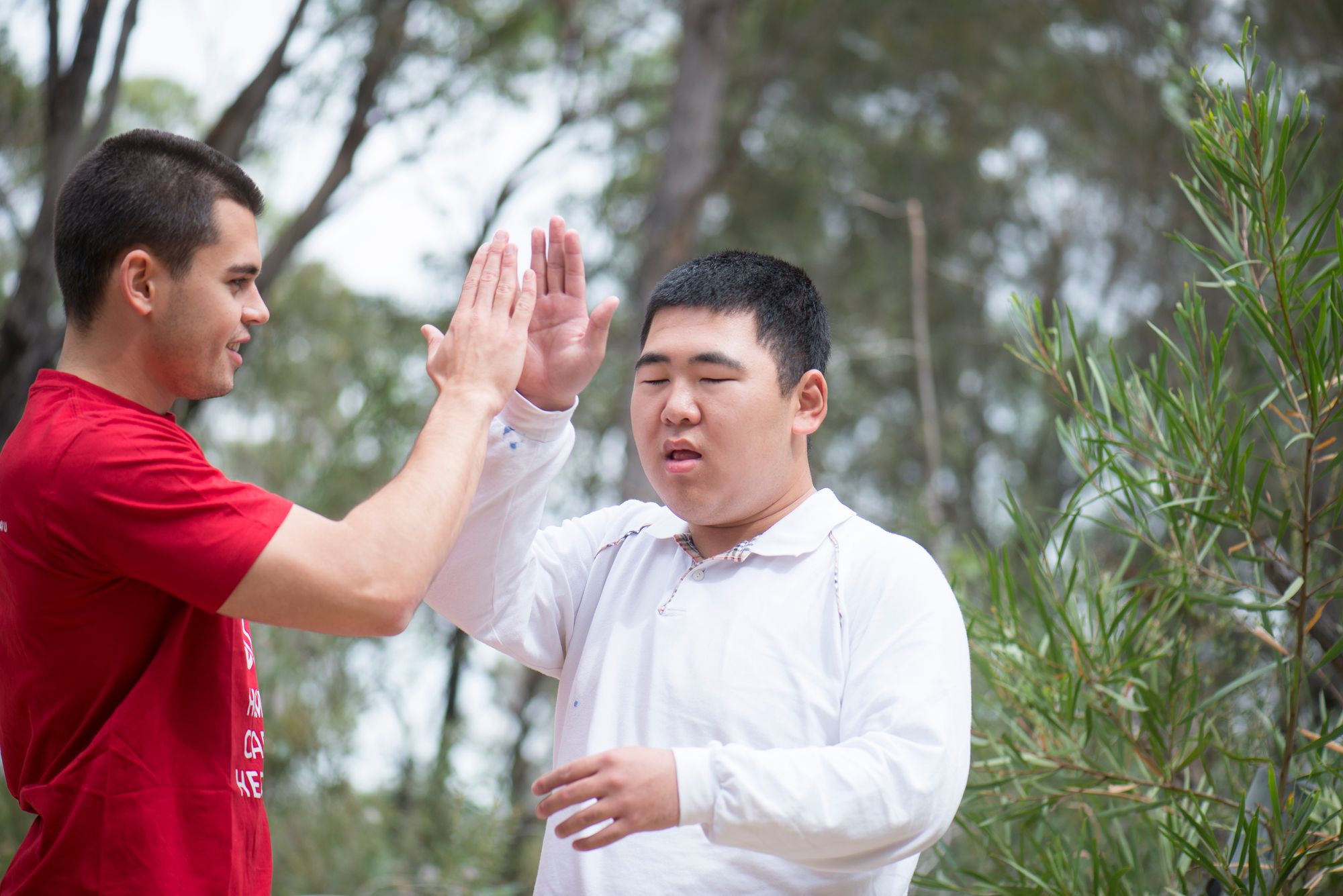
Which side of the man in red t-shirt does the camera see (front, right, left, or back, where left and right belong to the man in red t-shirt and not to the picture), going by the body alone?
right

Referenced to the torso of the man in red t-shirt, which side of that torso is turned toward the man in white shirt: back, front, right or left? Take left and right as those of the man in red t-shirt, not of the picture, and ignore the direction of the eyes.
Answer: front

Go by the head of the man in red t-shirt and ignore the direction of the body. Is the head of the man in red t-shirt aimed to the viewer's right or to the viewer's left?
to the viewer's right

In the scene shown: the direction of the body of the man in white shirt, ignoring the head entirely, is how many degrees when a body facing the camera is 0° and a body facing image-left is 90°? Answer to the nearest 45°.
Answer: approximately 45°

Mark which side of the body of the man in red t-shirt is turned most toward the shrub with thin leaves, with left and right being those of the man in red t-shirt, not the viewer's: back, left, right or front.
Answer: front

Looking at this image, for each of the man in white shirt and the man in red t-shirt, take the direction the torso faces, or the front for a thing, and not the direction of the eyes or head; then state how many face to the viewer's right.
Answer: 1

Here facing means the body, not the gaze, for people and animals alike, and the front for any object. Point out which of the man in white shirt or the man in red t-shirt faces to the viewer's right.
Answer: the man in red t-shirt
